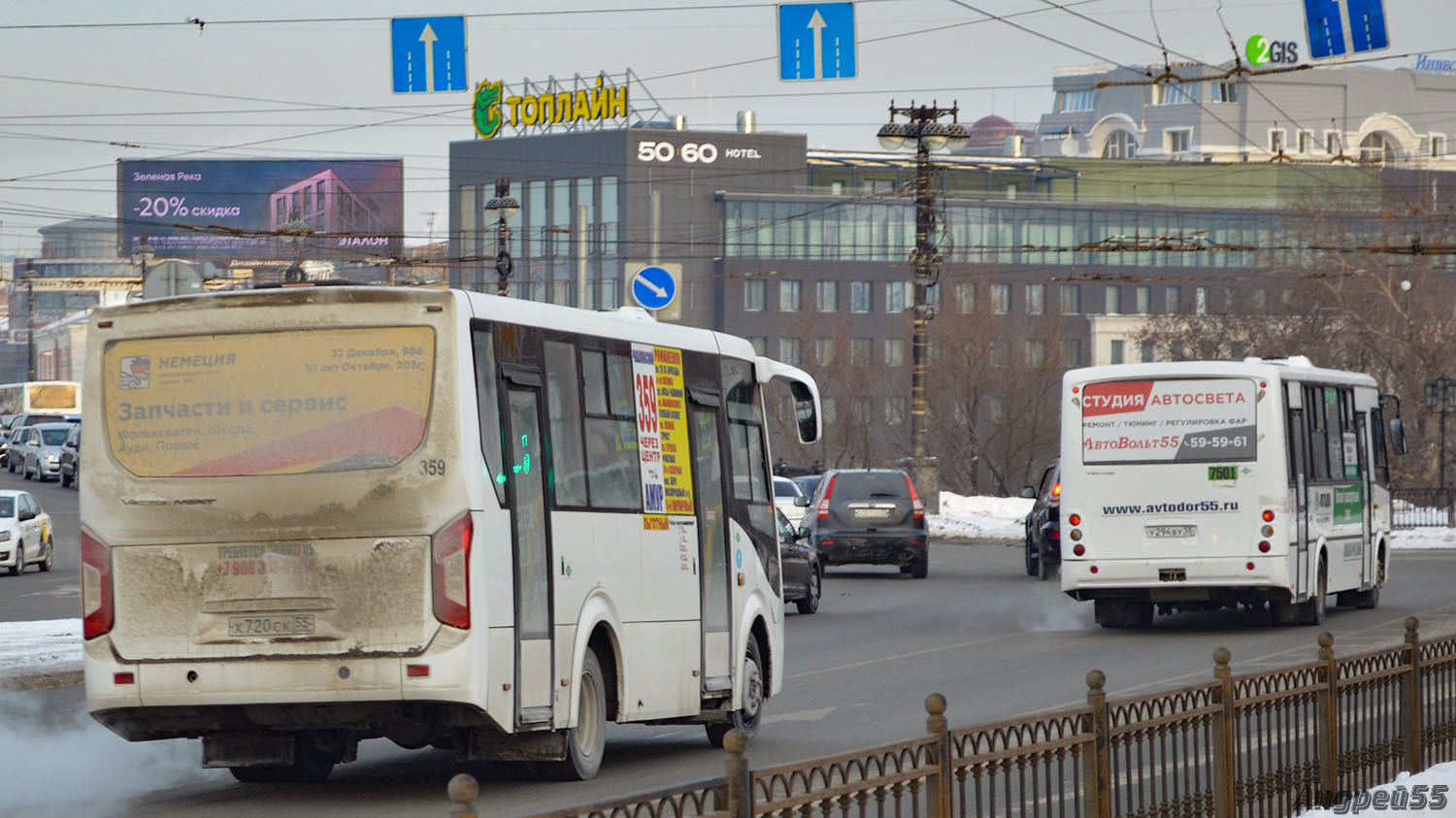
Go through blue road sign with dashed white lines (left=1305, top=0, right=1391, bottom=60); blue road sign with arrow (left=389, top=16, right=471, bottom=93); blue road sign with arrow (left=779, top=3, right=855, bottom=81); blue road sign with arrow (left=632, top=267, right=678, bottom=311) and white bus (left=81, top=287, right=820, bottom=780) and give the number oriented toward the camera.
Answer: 4

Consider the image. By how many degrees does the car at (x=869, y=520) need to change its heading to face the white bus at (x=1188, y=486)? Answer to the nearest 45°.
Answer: approximately 180°

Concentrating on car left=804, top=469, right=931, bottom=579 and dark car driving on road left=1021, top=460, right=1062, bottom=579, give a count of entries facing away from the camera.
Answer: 2

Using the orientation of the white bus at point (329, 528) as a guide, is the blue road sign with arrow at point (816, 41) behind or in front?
in front

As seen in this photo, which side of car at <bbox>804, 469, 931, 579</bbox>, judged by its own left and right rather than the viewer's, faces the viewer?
back

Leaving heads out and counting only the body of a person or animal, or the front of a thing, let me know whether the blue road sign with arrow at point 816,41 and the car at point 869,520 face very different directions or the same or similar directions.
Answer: very different directions

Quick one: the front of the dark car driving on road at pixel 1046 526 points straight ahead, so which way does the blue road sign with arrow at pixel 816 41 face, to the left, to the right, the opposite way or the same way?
the opposite way

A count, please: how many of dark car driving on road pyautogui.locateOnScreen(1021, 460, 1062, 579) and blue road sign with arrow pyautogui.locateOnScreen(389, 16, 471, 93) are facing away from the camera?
1

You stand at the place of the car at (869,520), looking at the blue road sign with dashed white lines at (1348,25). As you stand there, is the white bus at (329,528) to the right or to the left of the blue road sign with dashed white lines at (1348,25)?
right

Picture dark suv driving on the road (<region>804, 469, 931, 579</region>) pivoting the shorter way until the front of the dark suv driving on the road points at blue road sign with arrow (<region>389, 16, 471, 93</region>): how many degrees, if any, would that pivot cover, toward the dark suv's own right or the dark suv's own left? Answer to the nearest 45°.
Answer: approximately 135° to the dark suv's own left

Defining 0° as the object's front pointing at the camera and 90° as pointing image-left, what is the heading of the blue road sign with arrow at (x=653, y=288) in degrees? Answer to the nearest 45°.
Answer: approximately 0°

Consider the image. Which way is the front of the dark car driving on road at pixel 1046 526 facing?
away from the camera

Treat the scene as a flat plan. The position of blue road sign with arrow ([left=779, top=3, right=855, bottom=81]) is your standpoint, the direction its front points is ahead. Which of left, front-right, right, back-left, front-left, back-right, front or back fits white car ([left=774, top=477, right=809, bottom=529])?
back
